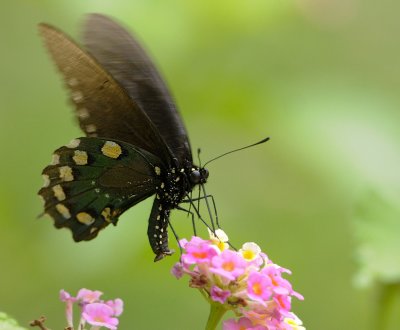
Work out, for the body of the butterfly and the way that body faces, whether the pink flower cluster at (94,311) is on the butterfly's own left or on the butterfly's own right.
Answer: on the butterfly's own right

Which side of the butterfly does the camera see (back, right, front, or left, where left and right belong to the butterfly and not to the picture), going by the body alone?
right
